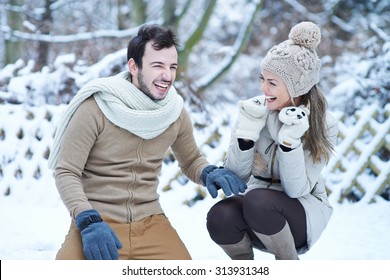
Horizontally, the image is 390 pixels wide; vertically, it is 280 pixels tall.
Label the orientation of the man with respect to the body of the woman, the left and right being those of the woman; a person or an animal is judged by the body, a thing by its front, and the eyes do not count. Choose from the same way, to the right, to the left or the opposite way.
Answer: to the left

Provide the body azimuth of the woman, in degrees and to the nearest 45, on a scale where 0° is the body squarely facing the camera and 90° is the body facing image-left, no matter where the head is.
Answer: approximately 45°

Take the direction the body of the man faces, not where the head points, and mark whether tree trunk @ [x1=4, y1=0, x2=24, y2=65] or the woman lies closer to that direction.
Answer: the woman

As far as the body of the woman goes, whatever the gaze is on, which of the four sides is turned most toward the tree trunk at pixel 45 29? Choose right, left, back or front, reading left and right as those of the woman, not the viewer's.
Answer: right

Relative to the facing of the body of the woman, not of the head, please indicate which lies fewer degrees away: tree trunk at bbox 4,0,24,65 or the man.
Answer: the man

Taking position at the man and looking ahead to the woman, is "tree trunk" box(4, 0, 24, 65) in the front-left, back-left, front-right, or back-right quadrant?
back-left

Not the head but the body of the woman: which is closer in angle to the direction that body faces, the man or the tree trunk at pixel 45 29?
the man

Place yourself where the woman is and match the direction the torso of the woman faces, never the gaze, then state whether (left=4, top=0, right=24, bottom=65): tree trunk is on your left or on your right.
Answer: on your right

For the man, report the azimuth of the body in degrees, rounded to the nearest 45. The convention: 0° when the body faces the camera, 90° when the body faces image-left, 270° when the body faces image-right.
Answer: approximately 315°

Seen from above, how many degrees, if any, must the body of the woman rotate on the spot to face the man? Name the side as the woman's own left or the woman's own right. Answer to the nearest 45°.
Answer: approximately 45° to the woman's own right

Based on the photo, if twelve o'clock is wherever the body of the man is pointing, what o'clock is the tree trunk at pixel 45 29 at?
The tree trunk is roughly at 7 o'clock from the man.

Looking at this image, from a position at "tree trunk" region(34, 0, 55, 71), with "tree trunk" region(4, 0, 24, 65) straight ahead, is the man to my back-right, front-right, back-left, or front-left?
back-left
